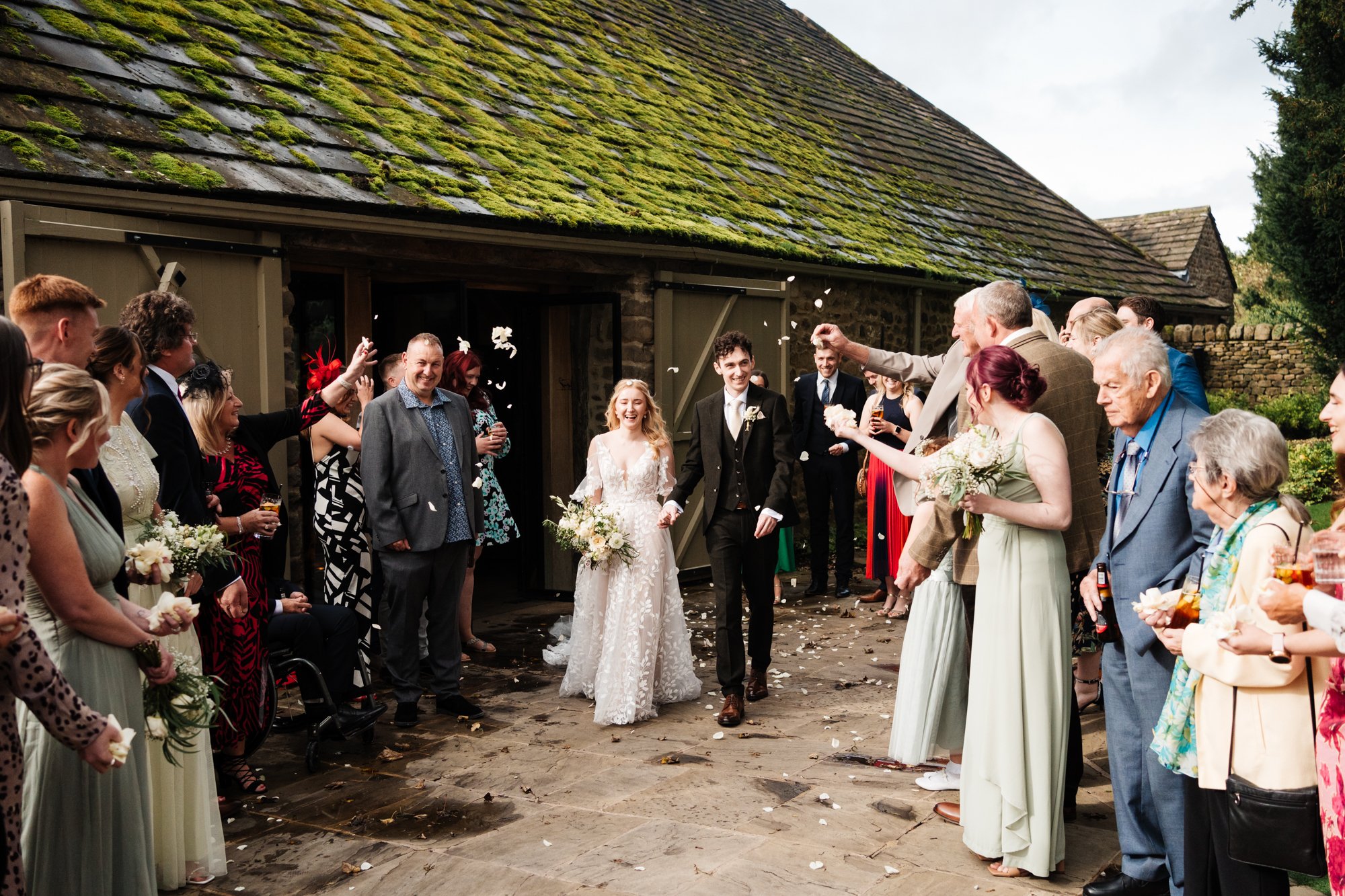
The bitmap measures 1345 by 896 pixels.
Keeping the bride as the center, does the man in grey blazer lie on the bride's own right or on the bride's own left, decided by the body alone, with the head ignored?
on the bride's own right

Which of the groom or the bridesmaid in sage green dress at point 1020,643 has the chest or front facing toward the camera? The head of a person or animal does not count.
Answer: the groom

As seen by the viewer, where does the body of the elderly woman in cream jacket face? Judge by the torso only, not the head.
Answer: to the viewer's left

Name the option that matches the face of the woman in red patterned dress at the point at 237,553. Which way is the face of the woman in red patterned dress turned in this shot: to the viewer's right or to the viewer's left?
to the viewer's right

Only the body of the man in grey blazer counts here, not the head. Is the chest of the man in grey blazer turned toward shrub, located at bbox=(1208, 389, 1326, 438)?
no

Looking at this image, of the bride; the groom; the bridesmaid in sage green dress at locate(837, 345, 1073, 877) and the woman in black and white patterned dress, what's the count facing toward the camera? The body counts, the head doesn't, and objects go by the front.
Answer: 2

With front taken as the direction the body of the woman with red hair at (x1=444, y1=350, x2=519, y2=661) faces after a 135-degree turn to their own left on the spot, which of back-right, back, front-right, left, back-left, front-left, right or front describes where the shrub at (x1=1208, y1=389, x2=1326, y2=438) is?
front-right

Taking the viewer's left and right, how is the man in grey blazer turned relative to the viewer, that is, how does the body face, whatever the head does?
facing the viewer and to the right of the viewer

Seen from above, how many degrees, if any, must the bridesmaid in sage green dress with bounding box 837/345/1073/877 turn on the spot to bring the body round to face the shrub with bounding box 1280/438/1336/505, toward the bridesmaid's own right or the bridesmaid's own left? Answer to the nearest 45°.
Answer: approximately 90° to the bridesmaid's own right

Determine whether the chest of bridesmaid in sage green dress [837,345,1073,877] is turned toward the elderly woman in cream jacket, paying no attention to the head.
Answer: no

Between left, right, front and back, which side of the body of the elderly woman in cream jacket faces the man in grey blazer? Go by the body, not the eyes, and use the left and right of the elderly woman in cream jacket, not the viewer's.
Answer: front

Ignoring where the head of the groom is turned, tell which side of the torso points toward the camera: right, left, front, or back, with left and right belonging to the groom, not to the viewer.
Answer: front

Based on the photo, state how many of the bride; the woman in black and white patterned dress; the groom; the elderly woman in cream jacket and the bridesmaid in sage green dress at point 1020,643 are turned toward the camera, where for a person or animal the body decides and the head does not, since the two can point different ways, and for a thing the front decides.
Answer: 2

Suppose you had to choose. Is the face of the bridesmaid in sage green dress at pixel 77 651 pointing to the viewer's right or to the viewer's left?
to the viewer's right

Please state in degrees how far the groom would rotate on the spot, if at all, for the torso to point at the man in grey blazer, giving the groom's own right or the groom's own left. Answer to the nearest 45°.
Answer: approximately 90° to the groom's own right

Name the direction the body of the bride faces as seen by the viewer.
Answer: toward the camera

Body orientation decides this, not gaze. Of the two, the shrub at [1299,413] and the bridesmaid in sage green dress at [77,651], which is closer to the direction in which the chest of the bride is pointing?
the bridesmaid in sage green dress

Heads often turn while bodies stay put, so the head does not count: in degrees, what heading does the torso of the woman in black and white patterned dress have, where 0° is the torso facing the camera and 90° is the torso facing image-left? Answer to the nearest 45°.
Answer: approximately 270°

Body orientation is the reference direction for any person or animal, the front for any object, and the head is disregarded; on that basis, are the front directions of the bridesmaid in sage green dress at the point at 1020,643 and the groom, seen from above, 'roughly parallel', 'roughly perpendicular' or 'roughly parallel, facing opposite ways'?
roughly perpendicular

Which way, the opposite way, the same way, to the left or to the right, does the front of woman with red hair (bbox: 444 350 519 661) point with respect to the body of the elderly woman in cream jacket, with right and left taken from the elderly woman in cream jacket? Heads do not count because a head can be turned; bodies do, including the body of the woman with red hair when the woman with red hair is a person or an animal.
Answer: the opposite way
